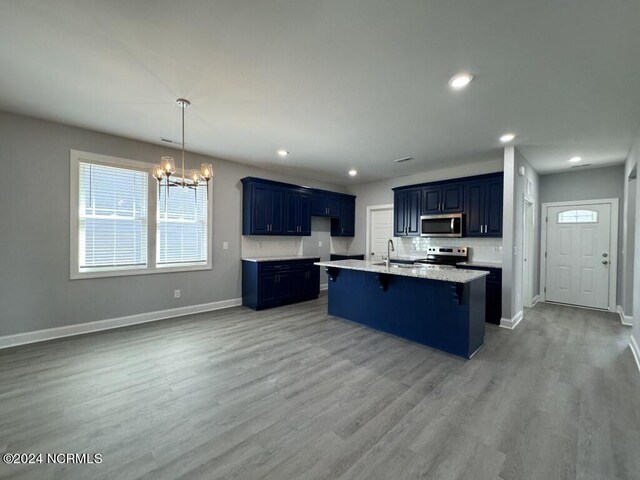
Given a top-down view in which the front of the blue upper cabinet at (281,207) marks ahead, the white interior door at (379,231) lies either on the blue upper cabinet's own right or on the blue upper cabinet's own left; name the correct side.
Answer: on the blue upper cabinet's own left

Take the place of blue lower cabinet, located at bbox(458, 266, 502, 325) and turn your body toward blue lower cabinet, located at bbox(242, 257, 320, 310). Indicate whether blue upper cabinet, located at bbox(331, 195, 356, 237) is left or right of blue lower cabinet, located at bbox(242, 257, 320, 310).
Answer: right

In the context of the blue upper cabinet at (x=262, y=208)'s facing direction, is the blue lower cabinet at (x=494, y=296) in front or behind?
in front

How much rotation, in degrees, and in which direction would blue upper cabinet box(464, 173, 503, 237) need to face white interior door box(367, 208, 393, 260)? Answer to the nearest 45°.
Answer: approximately 135° to its right

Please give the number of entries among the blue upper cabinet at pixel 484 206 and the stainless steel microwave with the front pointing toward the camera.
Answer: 2

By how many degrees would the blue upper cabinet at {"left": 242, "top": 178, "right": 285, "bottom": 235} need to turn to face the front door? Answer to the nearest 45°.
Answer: approximately 45° to its left

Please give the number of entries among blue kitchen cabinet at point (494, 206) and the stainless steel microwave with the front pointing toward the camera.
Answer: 2

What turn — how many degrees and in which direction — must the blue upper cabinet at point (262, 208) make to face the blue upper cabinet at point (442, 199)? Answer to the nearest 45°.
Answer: approximately 45° to its left

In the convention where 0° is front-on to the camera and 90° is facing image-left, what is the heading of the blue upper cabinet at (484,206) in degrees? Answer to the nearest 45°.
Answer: approximately 0°

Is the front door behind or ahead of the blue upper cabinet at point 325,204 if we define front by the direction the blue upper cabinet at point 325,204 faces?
ahead

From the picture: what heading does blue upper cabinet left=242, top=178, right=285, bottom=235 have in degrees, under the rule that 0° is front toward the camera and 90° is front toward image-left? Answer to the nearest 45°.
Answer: approximately 315°
